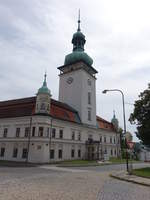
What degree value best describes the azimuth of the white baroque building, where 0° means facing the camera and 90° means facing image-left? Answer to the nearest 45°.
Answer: approximately 315°
